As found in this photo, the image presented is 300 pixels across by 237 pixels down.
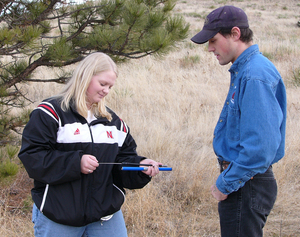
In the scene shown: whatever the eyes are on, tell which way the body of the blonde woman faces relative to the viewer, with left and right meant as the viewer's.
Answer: facing the viewer and to the right of the viewer

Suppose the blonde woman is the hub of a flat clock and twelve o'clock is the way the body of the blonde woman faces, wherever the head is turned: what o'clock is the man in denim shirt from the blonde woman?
The man in denim shirt is roughly at 11 o'clock from the blonde woman.

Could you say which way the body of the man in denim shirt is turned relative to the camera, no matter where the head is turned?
to the viewer's left

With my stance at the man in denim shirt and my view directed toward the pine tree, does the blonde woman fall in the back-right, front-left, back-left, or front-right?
front-left

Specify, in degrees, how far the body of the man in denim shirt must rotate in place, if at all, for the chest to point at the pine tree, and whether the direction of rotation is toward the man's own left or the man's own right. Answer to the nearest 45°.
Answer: approximately 45° to the man's own right

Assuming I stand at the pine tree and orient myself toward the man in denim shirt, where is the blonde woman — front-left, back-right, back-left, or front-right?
front-right

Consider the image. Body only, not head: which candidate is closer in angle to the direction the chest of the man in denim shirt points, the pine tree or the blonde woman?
the blonde woman

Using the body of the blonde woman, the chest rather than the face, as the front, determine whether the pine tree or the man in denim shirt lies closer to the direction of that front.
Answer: the man in denim shirt

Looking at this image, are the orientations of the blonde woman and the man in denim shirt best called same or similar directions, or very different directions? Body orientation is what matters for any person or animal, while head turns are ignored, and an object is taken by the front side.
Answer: very different directions

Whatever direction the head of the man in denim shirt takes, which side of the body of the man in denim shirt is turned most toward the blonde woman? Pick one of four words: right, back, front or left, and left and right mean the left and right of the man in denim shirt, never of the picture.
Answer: front
